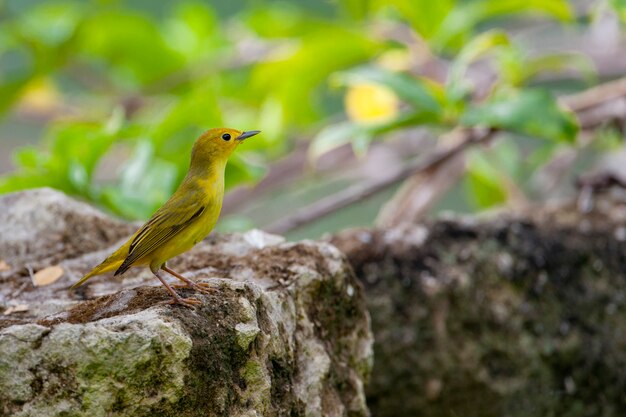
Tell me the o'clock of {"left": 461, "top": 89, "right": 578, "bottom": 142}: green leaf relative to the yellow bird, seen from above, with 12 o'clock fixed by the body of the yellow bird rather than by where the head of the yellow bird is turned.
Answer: The green leaf is roughly at 11 o'clock from the yellow bird.

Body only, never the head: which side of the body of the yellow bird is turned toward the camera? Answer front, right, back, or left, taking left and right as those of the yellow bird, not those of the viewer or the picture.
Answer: right

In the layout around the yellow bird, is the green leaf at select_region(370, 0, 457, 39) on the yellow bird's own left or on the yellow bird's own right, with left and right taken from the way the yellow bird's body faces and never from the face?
on the yellow bird's own left

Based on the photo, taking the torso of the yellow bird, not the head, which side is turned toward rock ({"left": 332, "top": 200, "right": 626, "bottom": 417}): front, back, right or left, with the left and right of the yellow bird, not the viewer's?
front

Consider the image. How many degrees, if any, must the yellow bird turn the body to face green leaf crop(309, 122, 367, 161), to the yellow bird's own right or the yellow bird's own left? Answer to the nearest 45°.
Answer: approximately 45° to the yellow bird's own left

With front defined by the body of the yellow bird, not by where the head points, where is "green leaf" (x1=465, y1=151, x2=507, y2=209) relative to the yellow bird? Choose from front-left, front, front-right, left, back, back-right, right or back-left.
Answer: front-left

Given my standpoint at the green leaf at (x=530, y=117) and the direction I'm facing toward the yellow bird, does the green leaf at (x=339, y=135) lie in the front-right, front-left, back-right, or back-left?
front-right

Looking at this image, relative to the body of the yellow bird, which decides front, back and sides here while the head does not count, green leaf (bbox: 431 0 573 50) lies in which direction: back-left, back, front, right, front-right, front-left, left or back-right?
front-left

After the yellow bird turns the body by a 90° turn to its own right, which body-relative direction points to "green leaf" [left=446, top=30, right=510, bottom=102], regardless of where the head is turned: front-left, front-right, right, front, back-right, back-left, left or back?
back-left

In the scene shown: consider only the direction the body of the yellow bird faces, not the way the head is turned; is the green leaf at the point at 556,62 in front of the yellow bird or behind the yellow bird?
in front
